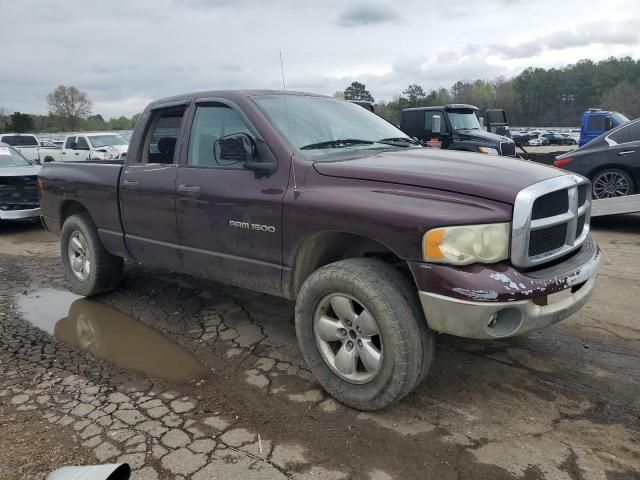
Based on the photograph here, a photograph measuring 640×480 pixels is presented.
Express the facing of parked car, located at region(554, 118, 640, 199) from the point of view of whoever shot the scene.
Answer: facing to the right of the viewer

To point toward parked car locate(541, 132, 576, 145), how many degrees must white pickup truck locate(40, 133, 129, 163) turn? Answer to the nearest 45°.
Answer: approximately 45° to its left

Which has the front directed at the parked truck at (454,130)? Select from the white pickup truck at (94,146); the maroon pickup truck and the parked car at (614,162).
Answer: the white pickup truck

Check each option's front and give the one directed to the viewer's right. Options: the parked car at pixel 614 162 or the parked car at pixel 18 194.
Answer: the parked car at pixel 614 162

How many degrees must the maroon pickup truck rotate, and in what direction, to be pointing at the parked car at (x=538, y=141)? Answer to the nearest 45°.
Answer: approximately 90° to its left

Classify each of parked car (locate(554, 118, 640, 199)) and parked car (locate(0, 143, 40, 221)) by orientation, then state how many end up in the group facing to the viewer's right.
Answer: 1

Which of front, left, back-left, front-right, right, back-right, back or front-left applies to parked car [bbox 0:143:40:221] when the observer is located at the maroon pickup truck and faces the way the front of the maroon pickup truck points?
back

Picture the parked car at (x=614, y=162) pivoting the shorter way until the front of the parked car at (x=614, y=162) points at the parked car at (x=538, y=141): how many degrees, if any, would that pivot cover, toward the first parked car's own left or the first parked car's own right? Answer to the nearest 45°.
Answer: approximately 90° to the first parked car's own left

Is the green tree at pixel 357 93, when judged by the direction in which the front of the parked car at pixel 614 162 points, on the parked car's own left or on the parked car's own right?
on the parked car's own left

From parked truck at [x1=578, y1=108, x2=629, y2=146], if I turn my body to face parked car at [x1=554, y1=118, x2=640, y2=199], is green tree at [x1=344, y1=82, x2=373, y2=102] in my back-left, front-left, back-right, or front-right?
back-right

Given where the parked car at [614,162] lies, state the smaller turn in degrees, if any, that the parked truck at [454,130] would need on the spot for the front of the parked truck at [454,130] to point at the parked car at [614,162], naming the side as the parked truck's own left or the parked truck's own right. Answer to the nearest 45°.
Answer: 0° — it already faces it

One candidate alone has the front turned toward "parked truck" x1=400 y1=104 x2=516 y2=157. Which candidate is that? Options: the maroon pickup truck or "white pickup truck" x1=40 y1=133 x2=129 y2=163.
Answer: the white pickup truck

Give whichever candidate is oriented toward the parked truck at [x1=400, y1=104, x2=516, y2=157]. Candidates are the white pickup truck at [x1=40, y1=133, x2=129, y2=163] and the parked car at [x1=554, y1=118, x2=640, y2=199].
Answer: the white pickup truck
